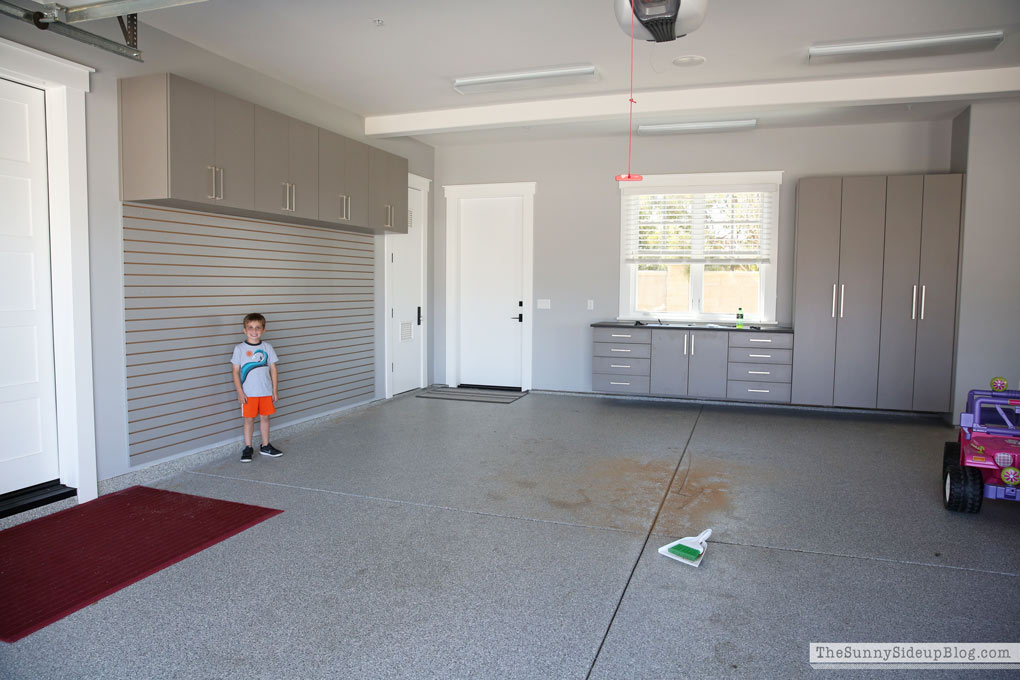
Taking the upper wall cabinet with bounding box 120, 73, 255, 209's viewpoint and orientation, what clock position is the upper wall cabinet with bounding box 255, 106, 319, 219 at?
the upper wall cabinet with bounding box 255, 106, 319, 219 is roughly at 9 o'clock from the upper wall cabinet with bounding box 120, 73, 255, 209.

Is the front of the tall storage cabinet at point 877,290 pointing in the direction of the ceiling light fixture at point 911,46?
yes

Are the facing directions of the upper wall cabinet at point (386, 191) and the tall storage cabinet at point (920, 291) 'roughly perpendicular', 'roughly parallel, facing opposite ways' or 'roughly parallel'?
roughly perpendicular

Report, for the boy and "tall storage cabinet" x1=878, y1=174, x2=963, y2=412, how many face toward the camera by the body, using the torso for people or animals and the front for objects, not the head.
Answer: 2

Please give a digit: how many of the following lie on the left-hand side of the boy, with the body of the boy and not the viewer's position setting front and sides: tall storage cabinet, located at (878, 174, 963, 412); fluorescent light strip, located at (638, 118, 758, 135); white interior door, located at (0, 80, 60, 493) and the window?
3

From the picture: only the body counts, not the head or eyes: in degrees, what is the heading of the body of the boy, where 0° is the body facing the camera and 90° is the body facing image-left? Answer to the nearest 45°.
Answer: approximately 0°

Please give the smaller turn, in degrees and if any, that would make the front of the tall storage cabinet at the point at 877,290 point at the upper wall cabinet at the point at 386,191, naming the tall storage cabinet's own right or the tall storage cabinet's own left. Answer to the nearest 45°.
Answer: approximately 45° to the tall storage cabinet's own right

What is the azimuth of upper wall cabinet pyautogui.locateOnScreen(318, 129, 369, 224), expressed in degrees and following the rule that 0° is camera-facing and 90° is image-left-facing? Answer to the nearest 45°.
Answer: approximately 315°

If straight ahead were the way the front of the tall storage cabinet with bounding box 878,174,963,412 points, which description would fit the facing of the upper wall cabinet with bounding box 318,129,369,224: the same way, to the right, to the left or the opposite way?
to the left

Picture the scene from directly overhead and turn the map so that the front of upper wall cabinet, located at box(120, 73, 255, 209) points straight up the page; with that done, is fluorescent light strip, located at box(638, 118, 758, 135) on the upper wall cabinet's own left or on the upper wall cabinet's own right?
on the upper wall cabinet's own left
